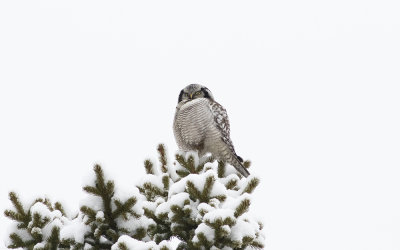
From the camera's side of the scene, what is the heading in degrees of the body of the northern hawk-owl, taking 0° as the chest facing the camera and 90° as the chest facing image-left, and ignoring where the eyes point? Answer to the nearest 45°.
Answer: approximately 45°
